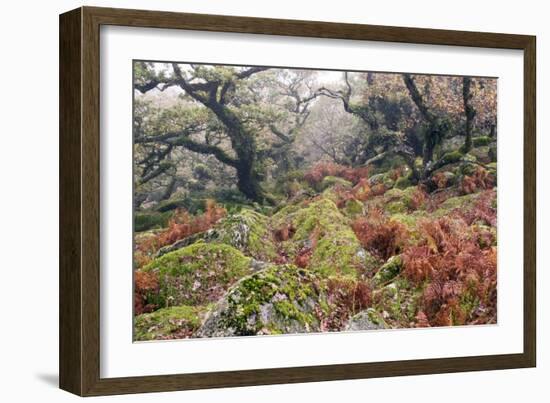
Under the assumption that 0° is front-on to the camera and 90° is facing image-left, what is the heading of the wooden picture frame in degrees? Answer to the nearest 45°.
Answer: approximately 315°
